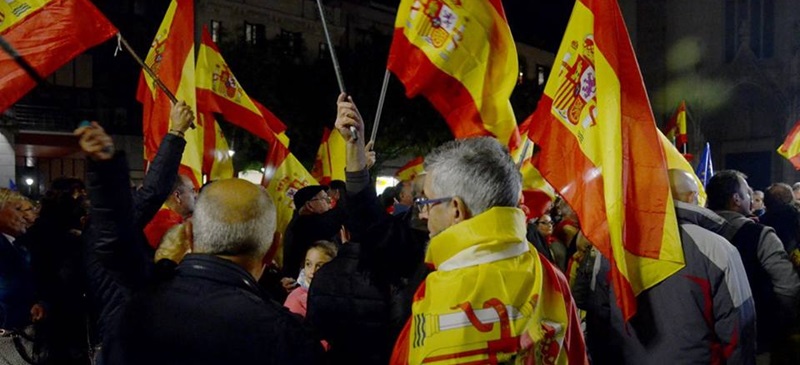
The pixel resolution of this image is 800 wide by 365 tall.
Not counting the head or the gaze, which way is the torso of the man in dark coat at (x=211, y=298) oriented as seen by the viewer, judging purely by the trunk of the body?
away from the camera

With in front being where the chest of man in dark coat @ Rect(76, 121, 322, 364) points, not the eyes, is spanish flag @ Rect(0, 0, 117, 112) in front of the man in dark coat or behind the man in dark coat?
in front

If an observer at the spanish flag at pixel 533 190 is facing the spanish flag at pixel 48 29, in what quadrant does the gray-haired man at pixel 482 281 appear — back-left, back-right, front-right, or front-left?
front-left

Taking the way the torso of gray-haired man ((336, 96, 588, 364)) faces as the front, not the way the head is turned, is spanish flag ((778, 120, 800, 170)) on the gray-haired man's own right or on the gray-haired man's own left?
on the gray-haired man's own right

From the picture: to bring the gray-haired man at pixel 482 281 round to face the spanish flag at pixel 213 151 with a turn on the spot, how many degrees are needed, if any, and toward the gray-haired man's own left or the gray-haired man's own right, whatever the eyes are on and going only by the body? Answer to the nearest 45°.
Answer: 0° — they already face it

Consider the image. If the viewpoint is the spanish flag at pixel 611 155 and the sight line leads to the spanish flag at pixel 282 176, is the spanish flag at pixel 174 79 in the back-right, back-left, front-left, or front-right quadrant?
front-left

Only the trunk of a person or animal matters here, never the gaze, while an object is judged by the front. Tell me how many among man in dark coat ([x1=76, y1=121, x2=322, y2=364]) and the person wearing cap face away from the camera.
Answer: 1

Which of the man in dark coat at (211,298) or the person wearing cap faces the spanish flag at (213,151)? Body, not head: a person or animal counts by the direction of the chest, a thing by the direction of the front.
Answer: the man in dark coat

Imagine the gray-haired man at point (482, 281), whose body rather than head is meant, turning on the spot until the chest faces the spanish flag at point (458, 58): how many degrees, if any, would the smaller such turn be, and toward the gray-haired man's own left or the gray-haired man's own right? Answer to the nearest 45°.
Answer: approximately 45° to the gray-haired man's own right

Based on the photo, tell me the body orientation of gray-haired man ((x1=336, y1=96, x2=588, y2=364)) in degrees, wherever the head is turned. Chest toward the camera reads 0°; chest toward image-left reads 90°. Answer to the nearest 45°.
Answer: approximately 135°

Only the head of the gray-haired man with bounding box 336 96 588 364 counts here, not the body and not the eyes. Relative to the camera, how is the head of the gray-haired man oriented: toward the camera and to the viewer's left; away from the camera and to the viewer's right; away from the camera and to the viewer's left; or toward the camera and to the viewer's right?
away from the camera and to the viewer's left
